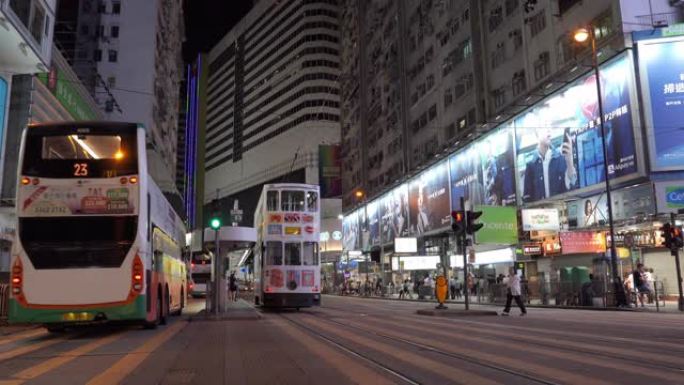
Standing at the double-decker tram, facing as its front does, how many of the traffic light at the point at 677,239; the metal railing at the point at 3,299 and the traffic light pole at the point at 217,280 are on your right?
1

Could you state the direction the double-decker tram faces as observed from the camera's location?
facing away from the viewer

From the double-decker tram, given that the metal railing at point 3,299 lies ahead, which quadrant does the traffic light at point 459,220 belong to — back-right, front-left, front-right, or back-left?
back-left

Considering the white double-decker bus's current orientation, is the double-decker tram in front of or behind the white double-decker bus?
in front

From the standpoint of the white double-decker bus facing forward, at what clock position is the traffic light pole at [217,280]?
The traffic light pole is roughly at 1 o'clock from the white double-decker bus.

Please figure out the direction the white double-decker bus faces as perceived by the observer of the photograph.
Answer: facing away from the viewer

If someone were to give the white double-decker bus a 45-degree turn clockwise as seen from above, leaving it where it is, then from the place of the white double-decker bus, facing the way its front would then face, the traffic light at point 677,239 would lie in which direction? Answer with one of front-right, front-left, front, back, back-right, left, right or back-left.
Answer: front-right

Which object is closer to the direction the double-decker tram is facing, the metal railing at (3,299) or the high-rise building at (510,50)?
the high-rise building

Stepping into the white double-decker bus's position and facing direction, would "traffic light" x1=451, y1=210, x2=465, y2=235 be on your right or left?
on your right
